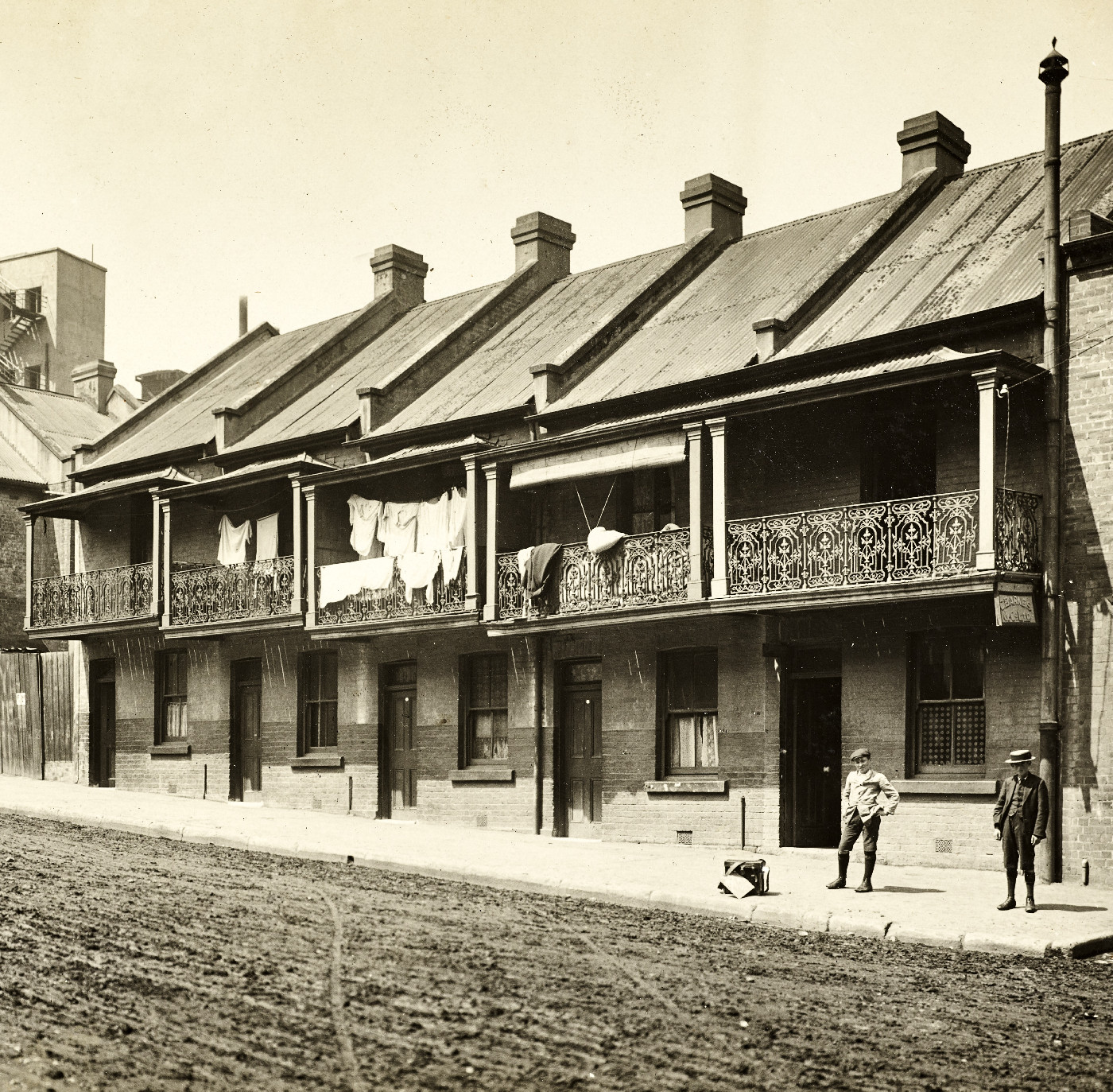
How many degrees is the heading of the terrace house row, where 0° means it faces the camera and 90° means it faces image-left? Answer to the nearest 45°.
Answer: approximately 45°

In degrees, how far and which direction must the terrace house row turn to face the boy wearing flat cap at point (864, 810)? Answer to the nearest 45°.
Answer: approximately 45° to its left

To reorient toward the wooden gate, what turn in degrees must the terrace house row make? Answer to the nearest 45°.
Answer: approximately 90° to its right
